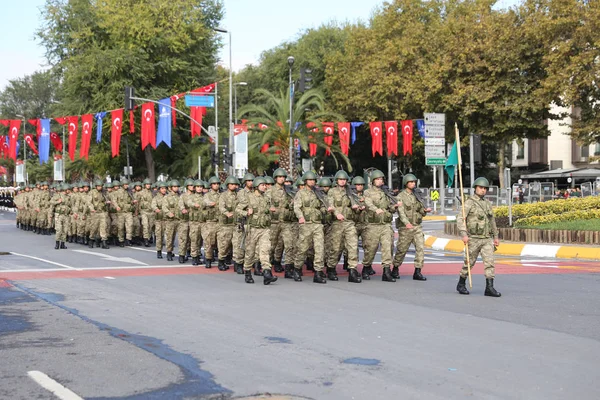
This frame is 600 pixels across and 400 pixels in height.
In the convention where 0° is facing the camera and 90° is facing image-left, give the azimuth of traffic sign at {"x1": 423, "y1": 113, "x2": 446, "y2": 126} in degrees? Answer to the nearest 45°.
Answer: approximately 0°

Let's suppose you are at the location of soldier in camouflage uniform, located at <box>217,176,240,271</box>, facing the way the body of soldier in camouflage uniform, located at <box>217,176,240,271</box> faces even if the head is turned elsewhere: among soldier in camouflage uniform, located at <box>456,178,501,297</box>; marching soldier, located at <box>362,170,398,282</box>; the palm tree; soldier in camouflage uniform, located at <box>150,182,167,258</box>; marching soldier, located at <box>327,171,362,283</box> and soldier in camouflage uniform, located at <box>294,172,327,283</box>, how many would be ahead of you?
4

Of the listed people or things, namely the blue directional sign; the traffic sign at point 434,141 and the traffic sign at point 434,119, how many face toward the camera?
3

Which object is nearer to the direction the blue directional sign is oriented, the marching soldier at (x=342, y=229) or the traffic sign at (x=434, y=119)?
the marching soldier

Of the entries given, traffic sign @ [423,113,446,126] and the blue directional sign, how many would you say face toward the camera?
2

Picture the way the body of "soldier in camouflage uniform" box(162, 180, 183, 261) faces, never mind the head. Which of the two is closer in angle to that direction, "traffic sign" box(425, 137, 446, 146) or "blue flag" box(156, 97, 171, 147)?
the traffic sign

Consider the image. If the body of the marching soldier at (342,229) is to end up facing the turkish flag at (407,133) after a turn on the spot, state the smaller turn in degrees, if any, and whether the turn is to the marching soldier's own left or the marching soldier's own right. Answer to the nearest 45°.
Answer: approximately 135° to the marching soldier's own left

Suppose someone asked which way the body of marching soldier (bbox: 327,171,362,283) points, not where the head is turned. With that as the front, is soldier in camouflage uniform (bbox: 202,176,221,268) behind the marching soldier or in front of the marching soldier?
behind

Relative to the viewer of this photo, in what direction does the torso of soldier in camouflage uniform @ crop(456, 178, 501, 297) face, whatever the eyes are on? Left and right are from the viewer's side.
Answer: facing the viewer and to the right of the viewer

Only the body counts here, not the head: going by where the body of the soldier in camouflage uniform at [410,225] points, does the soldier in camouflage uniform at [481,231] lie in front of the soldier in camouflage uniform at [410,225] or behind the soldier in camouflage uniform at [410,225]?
in front

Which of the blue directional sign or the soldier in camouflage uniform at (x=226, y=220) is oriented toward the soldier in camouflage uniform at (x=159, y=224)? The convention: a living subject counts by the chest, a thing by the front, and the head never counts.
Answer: the blue directional sign
